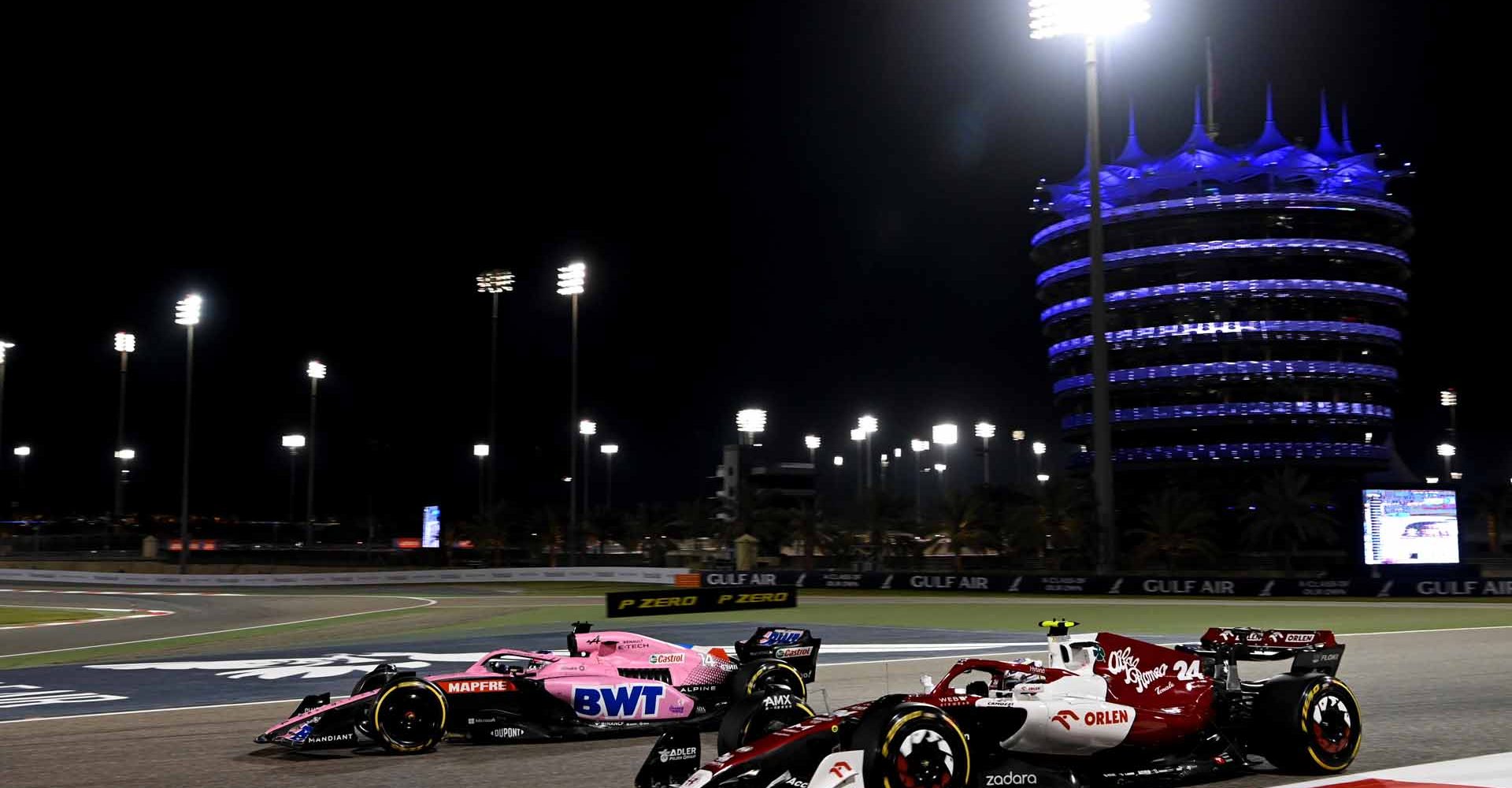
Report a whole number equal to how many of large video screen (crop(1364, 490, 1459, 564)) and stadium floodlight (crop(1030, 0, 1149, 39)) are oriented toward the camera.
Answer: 2

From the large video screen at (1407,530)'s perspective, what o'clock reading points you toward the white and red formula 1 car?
The white and red formula 1 car is roughly at 12 o'clock from the large video screen.

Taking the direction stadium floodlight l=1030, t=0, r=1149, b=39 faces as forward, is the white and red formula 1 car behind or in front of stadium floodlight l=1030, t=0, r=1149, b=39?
in front

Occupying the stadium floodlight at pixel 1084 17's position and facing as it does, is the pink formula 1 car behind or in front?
in front

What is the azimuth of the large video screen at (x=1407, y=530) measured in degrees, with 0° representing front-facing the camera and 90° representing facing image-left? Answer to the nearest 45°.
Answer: approximately 0°

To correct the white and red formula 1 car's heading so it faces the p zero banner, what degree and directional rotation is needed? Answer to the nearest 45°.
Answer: approximately 90° to its right

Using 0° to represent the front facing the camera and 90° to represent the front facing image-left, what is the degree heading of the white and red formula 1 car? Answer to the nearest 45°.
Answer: approximately 45°

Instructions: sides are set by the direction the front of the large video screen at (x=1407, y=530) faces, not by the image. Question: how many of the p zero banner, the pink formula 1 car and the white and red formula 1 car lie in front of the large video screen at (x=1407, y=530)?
3
